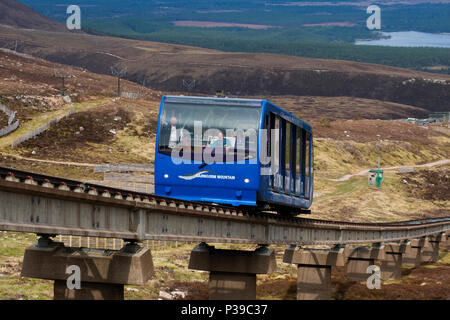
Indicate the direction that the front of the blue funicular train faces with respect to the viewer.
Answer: facing the viewer and to the left of the viewer

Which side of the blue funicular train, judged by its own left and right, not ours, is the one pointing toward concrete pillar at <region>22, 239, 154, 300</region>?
front
